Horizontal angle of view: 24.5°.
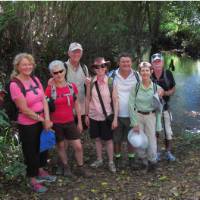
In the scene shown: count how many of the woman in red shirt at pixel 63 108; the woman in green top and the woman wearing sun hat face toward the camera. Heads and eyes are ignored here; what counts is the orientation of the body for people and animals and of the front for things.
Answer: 3

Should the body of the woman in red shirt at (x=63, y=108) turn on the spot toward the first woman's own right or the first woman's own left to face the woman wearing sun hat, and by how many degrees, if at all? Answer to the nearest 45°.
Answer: approximately 135° to the first woman's own left

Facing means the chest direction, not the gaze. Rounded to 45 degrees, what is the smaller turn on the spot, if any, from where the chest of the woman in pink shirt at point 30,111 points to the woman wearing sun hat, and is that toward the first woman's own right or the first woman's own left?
approximately 90° to the first woman's own left

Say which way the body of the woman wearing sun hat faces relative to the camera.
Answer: toward the camera

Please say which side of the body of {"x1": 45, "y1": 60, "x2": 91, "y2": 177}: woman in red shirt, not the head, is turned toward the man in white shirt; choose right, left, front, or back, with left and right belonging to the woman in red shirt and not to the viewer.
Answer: left

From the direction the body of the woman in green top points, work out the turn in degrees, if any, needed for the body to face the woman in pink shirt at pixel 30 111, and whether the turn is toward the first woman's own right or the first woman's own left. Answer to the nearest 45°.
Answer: approximately 45° to the first woman's own right

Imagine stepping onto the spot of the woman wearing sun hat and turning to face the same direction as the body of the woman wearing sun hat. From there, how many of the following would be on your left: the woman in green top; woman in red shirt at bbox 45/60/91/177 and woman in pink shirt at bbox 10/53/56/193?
1

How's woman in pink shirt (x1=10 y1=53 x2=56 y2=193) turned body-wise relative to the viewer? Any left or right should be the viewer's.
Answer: facing the viewer and to the right of the viewer

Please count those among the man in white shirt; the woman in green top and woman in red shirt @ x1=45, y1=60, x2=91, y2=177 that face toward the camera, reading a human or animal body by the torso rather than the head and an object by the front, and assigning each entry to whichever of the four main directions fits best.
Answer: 3

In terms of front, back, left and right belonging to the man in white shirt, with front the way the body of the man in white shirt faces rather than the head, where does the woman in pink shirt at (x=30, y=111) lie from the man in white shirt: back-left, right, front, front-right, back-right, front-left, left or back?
front-right

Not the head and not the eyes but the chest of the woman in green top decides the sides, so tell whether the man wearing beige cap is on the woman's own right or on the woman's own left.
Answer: on the woman's own right

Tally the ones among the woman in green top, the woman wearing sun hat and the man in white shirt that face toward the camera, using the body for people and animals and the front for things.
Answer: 3

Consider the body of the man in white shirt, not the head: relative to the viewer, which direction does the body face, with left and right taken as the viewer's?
facing the viewer

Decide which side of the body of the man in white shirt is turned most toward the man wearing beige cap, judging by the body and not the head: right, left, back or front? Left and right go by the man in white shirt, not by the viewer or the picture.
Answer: right
